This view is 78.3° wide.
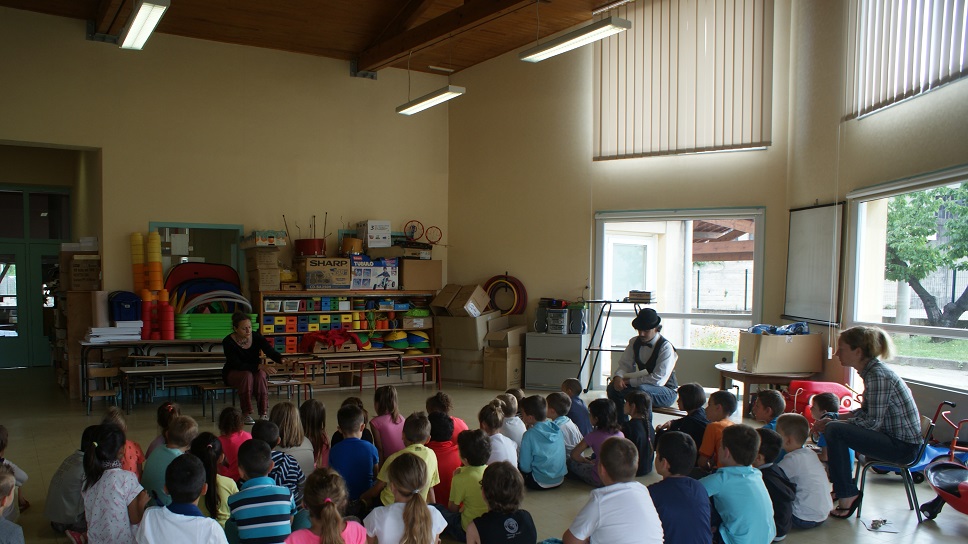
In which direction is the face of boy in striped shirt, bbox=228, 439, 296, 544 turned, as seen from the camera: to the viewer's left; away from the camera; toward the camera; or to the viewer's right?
away from the camera

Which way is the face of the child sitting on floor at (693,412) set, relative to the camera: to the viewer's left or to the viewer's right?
to the viewer's left

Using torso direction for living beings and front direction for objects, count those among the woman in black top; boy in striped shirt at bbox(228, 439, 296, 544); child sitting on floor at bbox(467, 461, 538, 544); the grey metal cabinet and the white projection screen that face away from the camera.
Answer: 2

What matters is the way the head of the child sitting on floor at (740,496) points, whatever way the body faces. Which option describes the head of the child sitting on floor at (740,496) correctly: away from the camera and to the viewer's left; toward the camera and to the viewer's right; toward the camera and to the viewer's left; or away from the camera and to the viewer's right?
away from the camera and to the viewer's left

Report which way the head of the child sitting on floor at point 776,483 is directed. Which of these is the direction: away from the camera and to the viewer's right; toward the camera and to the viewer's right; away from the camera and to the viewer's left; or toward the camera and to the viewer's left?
away from the camera and to the viewer's left

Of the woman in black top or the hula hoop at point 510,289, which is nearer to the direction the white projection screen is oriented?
the woman in black top

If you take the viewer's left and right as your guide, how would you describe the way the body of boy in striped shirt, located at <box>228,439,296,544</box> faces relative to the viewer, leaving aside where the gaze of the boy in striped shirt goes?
facing away from the viewer

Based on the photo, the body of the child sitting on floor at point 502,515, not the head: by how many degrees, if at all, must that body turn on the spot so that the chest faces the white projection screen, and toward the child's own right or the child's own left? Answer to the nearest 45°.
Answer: approximately 45° to the child's own right

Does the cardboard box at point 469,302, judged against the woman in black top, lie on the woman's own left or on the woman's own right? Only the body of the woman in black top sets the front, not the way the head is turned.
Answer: on the woman's own left

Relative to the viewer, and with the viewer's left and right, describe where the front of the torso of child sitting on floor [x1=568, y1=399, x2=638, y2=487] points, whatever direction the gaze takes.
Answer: facing away from the viewer and to the left of the viewer
